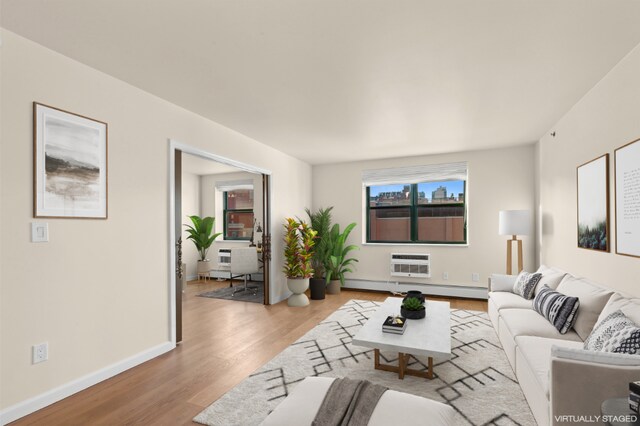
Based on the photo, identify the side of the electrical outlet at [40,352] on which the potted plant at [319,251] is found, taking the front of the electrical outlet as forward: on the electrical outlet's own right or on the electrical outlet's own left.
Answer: on the electrical outlet's own left

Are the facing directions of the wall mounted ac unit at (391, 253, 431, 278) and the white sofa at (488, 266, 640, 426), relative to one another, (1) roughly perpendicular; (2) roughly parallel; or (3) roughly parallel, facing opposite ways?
roughly perpendicular

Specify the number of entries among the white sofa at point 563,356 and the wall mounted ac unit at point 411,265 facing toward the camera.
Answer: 1

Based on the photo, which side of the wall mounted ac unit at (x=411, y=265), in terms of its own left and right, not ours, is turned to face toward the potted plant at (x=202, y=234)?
right

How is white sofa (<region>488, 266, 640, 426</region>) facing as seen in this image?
to the viewer's left

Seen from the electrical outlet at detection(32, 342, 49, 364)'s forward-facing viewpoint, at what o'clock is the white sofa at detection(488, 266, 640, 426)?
The white sofa is roughly at 12 o'clock from the electrical outlet.

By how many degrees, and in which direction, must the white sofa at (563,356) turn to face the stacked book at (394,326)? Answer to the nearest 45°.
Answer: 0° — it already faces it

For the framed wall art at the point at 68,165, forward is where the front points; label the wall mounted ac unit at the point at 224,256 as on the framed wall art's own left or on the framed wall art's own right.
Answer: on the framed wall art's own left
